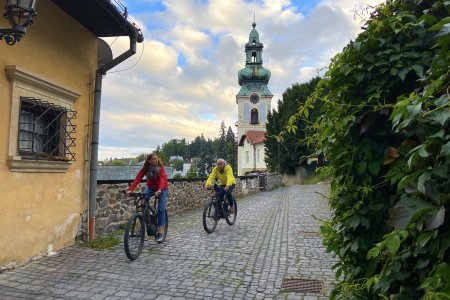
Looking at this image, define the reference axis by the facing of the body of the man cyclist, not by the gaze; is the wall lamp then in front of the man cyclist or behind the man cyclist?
in front

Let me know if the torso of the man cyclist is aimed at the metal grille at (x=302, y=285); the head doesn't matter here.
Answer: no

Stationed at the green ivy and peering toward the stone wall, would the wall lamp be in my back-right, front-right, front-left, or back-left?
front-left

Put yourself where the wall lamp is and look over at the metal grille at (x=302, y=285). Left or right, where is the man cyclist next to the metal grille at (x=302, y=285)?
left

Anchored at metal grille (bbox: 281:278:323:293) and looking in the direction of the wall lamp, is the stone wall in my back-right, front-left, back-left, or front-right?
front-right

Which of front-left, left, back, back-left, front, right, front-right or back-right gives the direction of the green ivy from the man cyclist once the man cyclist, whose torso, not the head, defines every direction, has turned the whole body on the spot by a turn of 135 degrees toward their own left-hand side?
right

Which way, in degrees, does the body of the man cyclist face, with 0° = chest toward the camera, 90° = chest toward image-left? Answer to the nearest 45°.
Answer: approximately 45°
